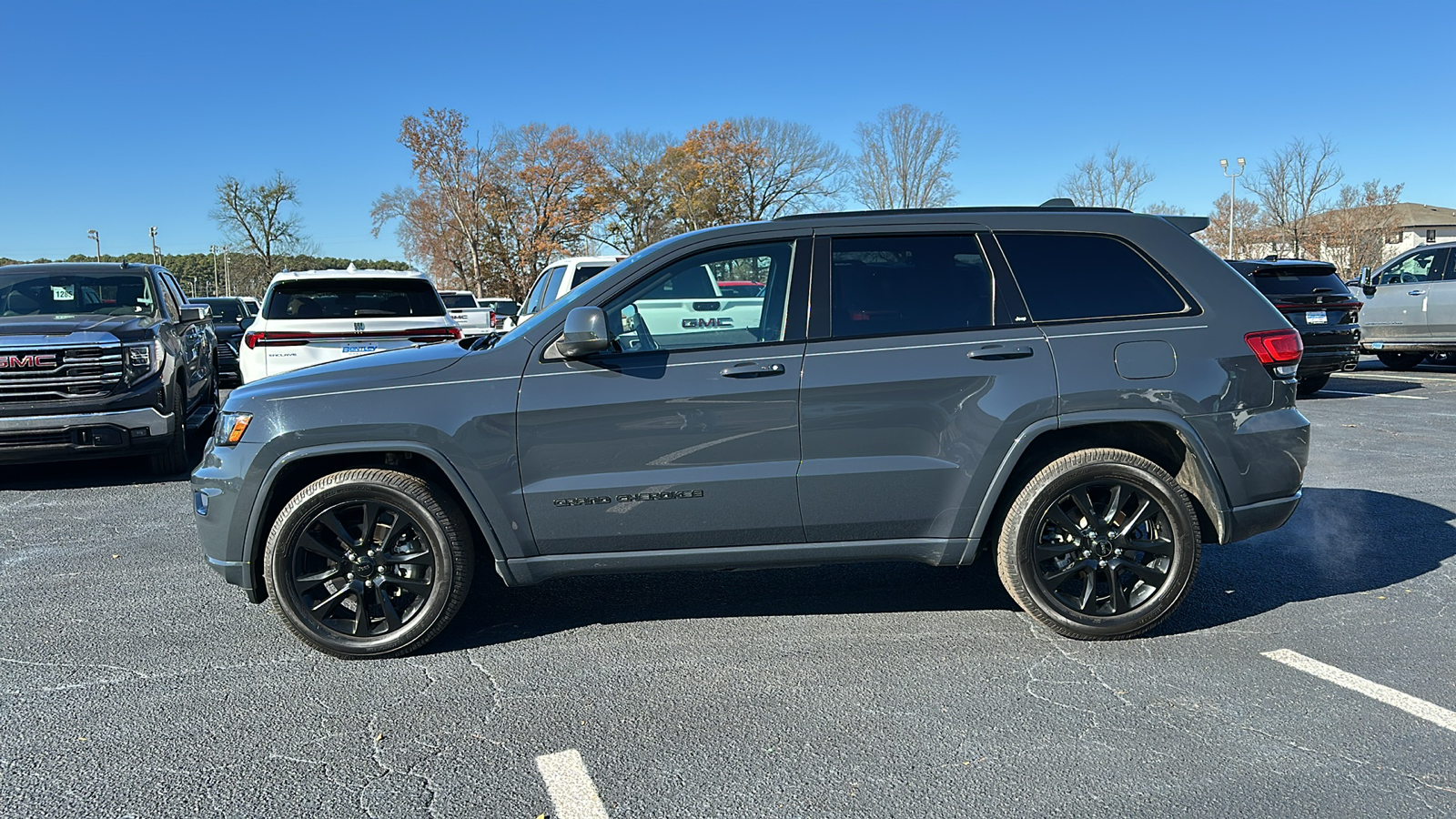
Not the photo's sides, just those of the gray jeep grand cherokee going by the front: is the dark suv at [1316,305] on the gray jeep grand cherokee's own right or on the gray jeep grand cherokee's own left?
on the gray jeep grand cherokee's own right

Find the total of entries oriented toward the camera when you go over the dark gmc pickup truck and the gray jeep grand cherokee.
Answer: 1

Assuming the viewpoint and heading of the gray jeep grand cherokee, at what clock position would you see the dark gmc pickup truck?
The dark gmc pickup truck is roughly at 1 o'clock from the gray jeep grand cherokee.

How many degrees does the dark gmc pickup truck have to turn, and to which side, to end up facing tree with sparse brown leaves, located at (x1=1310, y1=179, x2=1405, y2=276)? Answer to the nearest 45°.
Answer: approximately 90° to its left

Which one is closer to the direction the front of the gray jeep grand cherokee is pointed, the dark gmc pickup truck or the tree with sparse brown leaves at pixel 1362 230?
the dark gmc pickup truck

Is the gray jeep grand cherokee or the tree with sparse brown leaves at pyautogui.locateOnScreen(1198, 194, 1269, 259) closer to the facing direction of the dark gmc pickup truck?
the gray jeep grand cherokee

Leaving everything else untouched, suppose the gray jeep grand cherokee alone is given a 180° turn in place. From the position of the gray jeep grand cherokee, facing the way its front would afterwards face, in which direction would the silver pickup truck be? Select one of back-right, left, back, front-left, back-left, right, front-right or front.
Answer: front-left

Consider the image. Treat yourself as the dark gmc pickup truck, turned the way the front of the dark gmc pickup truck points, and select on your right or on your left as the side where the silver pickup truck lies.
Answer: on your left

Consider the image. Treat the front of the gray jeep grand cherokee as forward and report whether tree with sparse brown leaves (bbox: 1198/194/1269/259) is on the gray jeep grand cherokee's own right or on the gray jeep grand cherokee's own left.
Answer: on the gray jeep grand cherokee's own right

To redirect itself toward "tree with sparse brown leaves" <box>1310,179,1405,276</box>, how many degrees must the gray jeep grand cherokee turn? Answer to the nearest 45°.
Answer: approximately 135° to its right

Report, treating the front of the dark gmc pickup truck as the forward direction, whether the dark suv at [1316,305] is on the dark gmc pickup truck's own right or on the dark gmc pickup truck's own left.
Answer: on the dark gmc pickup truck's own left

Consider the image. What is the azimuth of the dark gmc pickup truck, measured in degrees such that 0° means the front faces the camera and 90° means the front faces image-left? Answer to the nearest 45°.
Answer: approximately 0°

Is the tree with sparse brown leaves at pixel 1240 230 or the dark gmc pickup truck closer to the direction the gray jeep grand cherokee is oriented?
the dark gmc pickup truck

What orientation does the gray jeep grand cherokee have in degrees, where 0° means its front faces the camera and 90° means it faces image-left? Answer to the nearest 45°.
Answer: approximately 90°
